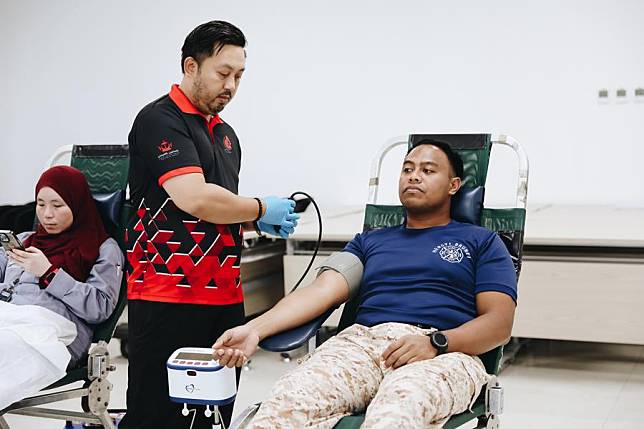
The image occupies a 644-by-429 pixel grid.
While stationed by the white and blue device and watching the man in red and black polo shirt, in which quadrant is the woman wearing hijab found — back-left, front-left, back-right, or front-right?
front-left

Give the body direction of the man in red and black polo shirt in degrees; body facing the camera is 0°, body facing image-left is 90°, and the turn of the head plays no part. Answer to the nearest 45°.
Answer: approximately 315°

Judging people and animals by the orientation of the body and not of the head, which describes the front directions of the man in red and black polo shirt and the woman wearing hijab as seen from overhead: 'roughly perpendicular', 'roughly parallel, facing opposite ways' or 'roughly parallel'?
roughly perpendicular

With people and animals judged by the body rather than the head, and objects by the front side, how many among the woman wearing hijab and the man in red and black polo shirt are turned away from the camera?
0

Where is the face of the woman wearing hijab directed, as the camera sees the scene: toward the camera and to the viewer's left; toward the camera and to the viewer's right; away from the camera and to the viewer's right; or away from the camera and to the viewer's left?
toward the camera and to the viewer's left

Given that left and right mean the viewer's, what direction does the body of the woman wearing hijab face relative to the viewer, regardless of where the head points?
facing the viewer and to the left of the viewer

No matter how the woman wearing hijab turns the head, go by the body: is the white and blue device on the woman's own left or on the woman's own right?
on the woman's own left

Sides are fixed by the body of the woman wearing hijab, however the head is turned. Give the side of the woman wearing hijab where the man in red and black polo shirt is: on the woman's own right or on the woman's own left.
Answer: on the woman's own left

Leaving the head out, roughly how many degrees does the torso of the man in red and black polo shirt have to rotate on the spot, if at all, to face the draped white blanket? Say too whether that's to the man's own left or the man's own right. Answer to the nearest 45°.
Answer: approximately 180°

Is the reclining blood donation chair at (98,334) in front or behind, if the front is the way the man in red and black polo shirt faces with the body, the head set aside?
behind
